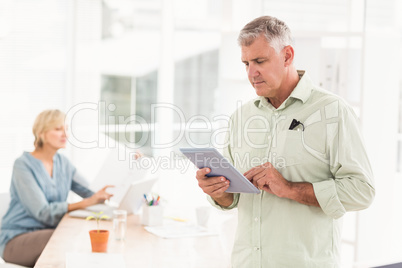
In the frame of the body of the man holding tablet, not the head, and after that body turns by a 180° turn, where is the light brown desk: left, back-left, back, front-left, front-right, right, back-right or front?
left

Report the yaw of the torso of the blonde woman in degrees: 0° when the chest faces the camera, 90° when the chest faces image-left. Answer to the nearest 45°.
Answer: approximately 315°

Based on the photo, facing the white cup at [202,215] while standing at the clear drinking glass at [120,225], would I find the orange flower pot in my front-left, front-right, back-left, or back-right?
back-right

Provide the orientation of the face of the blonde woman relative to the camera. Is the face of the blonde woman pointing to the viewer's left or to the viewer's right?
to the viewer's right

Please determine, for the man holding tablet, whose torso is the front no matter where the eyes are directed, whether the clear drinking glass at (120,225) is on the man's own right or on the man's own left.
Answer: on the man's own right

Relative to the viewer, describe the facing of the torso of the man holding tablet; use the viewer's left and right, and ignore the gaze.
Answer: facing the viewer and to the left of the viewer

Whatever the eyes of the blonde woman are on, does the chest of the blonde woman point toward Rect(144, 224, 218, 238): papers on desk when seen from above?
yes

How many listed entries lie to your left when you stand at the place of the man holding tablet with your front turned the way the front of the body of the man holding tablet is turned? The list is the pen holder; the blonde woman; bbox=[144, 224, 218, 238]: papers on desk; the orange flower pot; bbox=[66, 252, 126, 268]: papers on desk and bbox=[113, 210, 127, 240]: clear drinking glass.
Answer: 0

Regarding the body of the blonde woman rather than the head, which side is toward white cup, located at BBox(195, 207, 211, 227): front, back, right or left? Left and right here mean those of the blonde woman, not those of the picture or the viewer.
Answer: front

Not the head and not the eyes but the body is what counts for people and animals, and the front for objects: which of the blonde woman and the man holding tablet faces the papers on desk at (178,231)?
the blonde woman

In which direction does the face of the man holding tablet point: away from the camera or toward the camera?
toward the camera

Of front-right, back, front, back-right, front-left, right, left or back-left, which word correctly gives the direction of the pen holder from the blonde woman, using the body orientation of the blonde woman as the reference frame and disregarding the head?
front

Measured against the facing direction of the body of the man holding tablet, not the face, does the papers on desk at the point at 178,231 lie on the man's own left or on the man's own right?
on the man's own right

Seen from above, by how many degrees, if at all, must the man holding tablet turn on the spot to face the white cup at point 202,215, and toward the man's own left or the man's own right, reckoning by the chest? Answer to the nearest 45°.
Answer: approximately 90° to the man's own right

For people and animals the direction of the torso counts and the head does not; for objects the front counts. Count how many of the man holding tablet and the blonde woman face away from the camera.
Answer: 0
